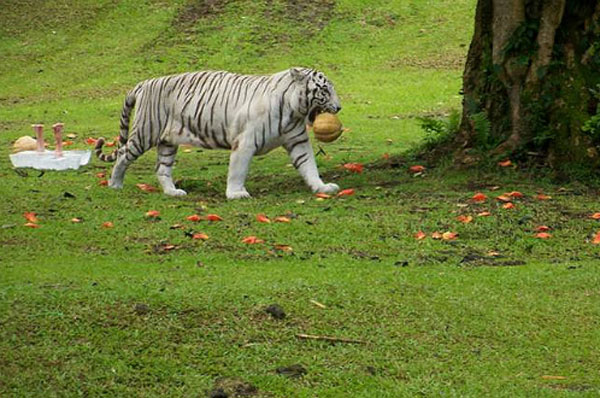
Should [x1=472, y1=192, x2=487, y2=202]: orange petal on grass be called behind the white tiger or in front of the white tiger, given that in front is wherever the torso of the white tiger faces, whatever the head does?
in front

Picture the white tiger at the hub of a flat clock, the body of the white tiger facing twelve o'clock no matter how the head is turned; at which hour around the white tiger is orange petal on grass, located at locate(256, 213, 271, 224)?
The orange petal on grass is roughly at 3 o'clock from the white tiger.

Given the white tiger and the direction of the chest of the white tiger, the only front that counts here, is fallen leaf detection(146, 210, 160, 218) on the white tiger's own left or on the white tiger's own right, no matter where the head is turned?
on the white tiger's own right

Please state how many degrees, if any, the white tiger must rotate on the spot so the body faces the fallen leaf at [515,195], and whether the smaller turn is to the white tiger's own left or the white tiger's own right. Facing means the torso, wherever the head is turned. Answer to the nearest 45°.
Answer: approximately 45° to the white tiger's own right

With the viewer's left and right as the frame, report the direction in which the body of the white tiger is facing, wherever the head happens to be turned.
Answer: facing to the right of the viewer

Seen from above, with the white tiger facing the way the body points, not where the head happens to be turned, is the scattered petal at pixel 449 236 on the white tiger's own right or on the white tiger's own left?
on the white tiger's own right

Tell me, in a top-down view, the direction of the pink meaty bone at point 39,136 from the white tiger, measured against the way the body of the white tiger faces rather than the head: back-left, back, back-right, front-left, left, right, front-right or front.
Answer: back-left

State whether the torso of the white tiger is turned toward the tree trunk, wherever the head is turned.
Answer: yes

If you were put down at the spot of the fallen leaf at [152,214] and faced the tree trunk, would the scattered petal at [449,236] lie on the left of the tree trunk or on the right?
right

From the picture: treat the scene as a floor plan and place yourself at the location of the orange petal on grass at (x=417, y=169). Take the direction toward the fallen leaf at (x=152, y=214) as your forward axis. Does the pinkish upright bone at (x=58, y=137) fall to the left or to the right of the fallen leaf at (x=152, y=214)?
right
